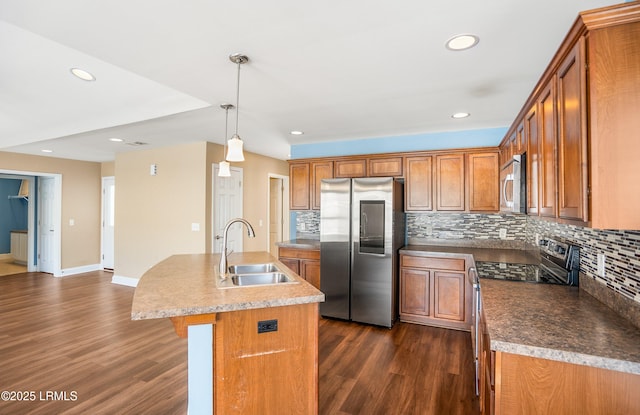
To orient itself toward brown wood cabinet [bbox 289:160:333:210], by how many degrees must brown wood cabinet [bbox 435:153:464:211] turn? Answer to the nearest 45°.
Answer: approximately 90° to its right

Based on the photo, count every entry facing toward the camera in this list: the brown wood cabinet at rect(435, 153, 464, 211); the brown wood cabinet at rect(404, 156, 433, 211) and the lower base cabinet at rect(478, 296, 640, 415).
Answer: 2

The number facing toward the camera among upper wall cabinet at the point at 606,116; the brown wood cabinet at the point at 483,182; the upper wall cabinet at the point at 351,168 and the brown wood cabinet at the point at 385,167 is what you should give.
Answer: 3

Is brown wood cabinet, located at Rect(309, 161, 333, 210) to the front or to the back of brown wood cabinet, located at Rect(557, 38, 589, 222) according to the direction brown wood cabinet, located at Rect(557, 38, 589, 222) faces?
to the front

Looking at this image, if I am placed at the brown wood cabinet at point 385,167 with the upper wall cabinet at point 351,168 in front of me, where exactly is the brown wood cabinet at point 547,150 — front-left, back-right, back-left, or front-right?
back-left

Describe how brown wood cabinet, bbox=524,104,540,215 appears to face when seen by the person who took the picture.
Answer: facing to the left of the viewer

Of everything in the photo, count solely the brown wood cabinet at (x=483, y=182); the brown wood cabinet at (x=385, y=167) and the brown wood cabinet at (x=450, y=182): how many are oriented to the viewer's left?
0

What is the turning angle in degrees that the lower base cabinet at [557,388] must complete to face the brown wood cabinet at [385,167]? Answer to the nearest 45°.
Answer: approximately 45° to its right

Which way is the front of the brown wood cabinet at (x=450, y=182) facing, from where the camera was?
facing the viewer

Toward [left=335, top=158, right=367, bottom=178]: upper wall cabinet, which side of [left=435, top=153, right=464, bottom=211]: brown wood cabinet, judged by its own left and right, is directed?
right

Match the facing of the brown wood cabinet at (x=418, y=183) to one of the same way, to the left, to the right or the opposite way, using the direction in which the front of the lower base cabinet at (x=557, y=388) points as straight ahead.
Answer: to the left

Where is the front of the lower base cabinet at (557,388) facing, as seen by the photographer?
facing to the left of the viewer

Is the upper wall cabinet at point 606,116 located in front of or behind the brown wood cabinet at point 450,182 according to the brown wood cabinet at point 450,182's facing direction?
in front

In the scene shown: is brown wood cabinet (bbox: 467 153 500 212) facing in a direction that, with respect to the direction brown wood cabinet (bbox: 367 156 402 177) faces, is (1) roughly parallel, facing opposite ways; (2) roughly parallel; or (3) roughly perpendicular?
roughly parallel

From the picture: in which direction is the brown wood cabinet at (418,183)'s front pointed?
toward the camera

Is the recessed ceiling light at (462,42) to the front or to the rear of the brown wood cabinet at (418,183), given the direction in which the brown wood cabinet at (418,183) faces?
to the front

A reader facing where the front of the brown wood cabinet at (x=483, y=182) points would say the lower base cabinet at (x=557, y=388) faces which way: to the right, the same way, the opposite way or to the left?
to the right

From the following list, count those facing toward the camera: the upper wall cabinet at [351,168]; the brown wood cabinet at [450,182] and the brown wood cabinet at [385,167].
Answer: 3
